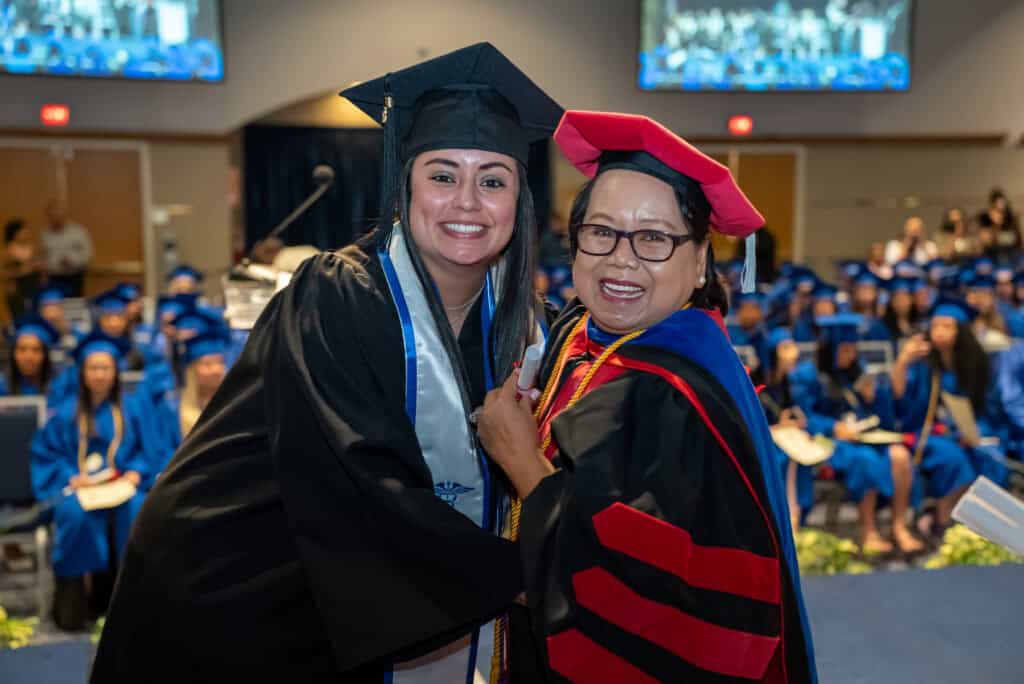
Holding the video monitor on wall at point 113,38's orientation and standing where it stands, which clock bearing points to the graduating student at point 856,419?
The graduating student is roughly at 11 o'clock from the video monitor on wall.

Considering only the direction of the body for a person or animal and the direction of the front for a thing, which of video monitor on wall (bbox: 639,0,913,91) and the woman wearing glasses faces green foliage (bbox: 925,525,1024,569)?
the video monitor on wall

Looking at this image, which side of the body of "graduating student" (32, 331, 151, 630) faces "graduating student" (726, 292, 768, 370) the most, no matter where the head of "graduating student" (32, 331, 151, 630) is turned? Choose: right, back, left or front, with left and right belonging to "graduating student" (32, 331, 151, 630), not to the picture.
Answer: left

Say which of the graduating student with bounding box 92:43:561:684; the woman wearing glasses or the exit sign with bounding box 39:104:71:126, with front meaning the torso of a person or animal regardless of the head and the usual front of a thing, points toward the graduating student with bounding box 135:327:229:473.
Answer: the exit sign

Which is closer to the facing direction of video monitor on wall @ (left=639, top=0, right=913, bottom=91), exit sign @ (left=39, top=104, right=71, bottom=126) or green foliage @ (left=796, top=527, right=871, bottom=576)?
the green foliage

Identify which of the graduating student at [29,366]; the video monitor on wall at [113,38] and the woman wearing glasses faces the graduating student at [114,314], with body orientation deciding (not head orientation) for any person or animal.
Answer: the video monitor on wall
